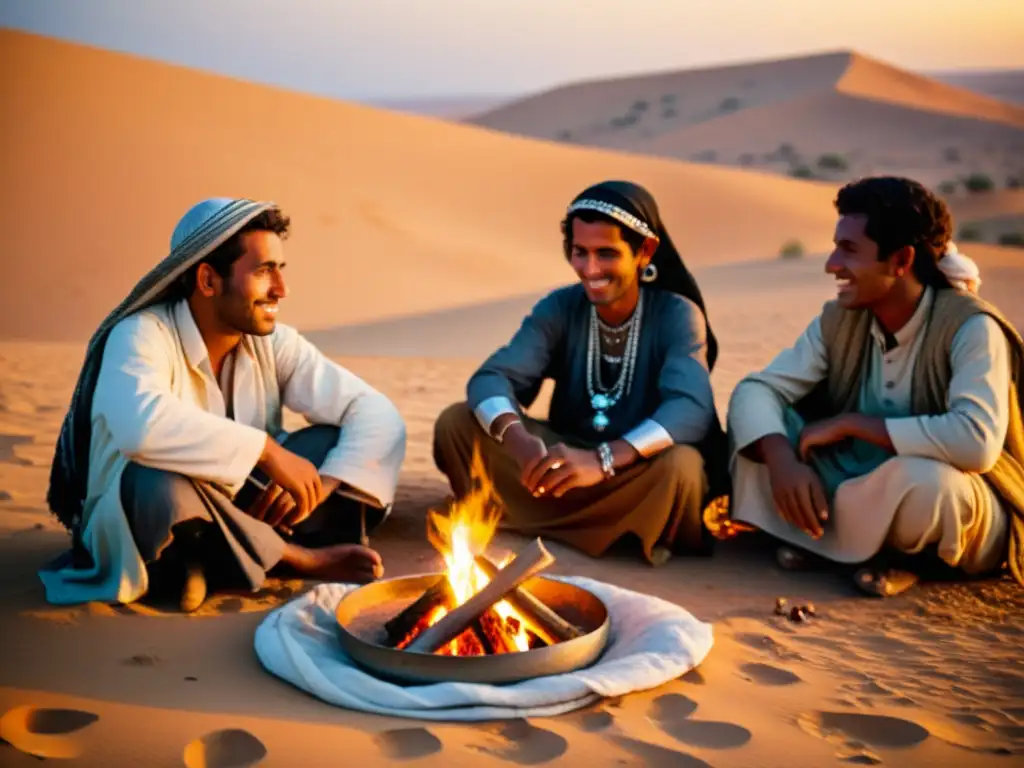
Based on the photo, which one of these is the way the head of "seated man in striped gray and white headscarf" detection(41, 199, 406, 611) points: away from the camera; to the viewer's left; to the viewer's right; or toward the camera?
to the viewer's right

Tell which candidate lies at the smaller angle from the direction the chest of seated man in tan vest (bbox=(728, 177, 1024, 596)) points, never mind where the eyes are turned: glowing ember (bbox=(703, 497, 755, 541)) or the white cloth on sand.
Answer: the white cloth on sand

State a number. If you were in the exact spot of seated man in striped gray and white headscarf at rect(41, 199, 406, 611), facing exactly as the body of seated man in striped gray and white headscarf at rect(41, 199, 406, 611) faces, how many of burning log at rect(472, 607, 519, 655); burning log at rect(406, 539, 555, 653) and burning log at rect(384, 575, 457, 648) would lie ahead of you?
3

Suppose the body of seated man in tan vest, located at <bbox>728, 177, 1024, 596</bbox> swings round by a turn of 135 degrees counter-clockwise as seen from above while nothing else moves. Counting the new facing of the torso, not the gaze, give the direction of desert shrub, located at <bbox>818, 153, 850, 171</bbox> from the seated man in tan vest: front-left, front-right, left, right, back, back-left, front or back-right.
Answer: left

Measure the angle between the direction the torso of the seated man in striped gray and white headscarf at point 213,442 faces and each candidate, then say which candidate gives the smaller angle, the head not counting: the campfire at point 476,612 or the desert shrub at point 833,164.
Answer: the campfire

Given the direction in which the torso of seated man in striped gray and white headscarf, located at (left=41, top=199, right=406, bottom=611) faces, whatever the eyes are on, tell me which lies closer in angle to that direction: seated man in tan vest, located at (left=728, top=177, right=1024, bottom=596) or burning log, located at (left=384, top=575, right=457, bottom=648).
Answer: the burning log

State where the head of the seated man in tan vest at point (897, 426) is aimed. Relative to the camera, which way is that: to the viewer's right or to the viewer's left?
to the viewer's left

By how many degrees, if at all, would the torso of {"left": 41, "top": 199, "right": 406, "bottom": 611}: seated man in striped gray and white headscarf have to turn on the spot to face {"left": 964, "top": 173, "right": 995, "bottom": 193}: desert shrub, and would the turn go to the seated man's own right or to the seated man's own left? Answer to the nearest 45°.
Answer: approximately 90° to the seated man's own left

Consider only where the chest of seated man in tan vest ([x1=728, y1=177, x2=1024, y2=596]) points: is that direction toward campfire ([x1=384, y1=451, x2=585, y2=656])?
yes

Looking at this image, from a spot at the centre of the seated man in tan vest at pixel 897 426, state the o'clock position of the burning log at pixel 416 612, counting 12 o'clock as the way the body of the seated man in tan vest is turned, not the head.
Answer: The burning log is roughly at 12 o'clock from the seated man in tan vest.
